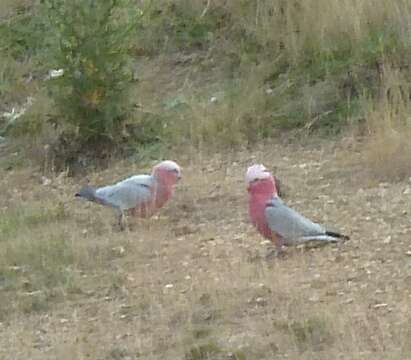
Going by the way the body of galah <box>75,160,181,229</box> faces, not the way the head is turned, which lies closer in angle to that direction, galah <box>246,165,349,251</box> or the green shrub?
the galah

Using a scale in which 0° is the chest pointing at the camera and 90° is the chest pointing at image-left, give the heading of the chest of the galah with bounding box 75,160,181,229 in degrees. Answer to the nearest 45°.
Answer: approximately 270°

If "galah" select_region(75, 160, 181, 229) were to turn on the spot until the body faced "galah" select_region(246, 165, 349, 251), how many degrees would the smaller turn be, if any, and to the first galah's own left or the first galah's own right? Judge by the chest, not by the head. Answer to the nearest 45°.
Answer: approximately 45° to the first galah's own right

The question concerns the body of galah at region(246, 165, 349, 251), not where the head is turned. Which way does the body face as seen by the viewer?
to the viewer's left

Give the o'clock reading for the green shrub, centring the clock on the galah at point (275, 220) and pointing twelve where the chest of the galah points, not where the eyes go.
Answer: The green shrub is roughly at 2 o'clock from the galah.

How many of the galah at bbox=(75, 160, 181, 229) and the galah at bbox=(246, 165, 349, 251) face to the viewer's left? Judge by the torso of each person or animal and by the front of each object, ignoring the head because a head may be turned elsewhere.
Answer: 1

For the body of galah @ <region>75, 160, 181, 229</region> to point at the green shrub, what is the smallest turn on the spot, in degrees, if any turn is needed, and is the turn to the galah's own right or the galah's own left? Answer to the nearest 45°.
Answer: approximately 90° to the galah's own left

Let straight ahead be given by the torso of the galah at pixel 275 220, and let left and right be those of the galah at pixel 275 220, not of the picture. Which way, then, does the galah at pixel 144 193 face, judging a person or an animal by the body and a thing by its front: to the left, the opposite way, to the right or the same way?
the opposite way
